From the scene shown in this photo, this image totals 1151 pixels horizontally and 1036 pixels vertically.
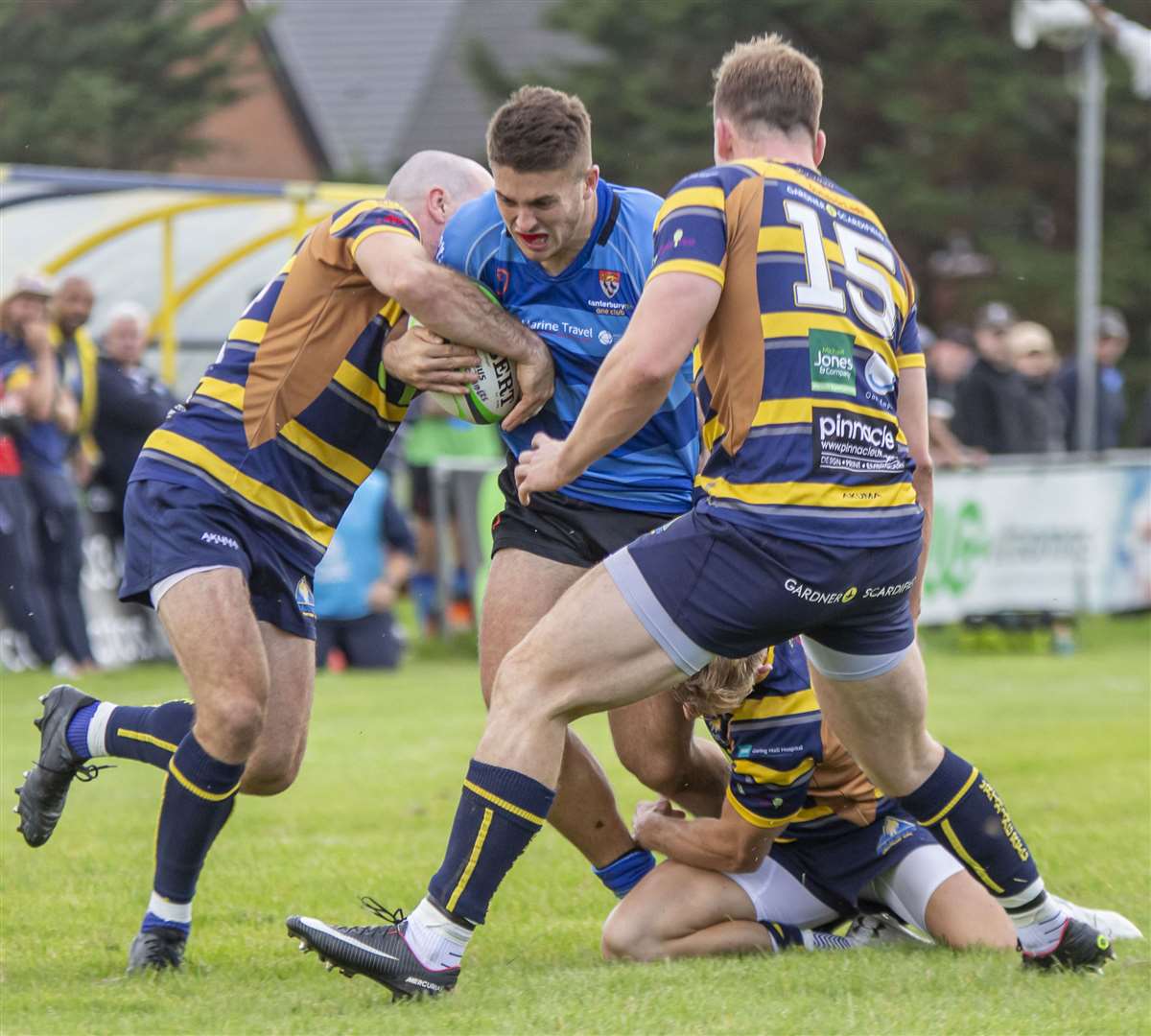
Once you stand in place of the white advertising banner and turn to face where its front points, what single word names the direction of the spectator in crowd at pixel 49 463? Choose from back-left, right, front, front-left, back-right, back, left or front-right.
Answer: front-right

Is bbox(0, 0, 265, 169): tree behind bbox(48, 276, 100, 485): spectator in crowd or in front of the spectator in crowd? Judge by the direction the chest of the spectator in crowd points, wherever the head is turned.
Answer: behind

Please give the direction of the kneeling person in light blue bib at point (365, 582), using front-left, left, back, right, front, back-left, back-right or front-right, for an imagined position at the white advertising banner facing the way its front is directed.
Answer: front-right

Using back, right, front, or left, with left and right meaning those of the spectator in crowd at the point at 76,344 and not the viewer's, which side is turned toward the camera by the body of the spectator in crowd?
front

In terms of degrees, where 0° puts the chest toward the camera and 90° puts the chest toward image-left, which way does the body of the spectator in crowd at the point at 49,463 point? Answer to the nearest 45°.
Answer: approximately 315°

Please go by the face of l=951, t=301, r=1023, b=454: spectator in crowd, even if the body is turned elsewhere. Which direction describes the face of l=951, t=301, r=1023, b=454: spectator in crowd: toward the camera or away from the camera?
toward the camera

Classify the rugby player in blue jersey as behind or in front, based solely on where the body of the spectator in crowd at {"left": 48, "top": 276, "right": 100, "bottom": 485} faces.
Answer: in front

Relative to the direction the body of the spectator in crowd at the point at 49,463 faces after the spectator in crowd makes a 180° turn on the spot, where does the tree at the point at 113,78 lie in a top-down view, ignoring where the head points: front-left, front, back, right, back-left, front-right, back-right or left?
front-right

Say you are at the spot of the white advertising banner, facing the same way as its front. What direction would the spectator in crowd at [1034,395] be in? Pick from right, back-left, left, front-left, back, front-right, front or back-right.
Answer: back

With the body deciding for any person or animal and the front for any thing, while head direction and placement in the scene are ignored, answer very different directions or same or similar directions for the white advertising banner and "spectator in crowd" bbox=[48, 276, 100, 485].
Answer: same or similar directions

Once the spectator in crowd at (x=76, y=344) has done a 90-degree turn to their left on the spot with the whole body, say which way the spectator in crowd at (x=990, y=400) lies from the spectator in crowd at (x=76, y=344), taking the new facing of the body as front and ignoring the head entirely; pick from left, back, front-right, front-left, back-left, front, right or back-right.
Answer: front

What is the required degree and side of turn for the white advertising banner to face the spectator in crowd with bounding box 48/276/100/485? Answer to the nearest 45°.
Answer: approximately 45° to its right

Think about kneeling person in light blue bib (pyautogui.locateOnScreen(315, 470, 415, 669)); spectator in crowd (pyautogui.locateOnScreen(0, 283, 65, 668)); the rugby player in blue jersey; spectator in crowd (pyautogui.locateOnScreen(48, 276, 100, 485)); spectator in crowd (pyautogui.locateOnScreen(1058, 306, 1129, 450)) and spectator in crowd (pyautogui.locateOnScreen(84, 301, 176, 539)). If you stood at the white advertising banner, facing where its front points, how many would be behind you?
1

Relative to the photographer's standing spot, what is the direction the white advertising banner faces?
facing the viewer

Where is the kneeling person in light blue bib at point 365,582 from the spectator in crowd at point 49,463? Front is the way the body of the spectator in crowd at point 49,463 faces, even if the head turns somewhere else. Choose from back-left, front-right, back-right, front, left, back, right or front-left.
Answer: front-left

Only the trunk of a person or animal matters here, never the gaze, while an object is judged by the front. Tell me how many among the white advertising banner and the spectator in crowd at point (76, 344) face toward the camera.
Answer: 2

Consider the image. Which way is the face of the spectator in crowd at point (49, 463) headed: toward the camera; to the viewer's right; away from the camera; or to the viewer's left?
toward the camera
